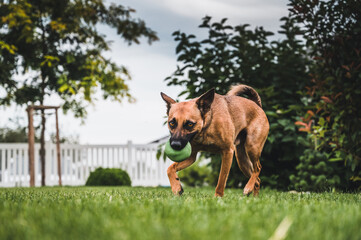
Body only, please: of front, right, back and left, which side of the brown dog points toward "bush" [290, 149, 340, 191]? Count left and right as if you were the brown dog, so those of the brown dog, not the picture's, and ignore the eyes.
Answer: back

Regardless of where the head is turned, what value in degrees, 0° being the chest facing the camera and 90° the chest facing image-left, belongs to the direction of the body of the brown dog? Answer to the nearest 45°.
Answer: approximately 45°

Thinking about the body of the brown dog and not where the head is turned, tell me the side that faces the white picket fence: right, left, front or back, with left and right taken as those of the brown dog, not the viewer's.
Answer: right

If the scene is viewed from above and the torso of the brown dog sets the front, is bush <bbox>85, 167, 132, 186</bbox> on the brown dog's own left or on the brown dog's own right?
on the brown dog's own right
